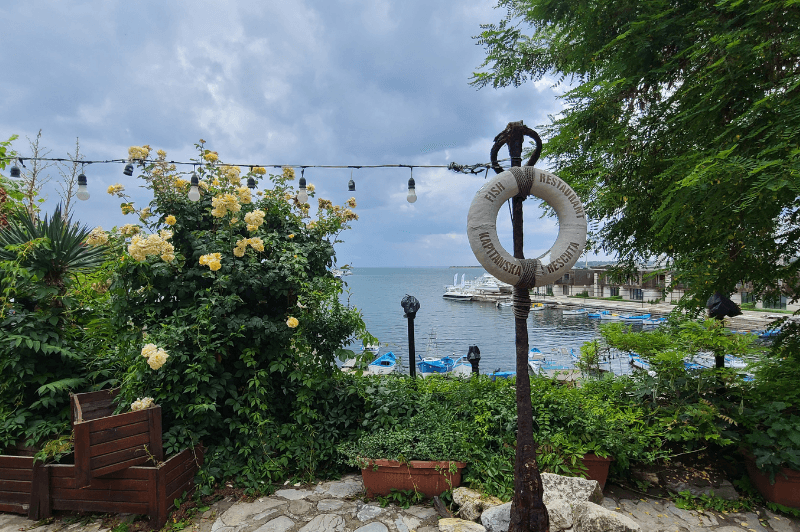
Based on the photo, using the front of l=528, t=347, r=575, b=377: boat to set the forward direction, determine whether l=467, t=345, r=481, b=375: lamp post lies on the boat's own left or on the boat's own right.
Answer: on the boat's own right
